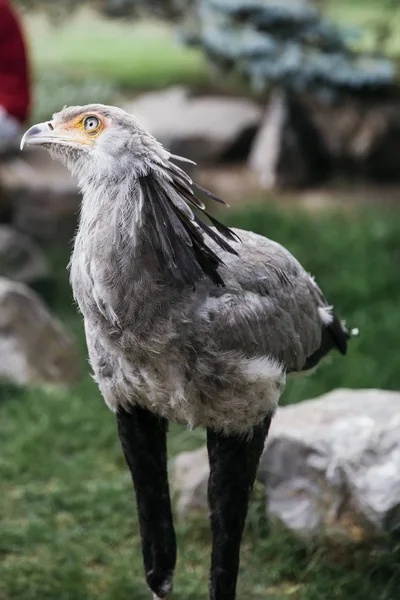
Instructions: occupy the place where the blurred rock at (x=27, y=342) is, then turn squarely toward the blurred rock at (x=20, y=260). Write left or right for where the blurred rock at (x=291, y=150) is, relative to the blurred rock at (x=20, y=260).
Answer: right

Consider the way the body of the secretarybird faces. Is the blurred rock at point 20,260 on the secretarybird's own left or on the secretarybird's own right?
on the secretarybird's own right

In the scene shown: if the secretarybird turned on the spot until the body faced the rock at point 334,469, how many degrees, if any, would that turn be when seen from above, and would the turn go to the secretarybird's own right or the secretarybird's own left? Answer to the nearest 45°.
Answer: approximately 180°

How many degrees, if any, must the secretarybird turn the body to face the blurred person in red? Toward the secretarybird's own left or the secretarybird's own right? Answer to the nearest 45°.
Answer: approximately 135° to the secretarybird's own right

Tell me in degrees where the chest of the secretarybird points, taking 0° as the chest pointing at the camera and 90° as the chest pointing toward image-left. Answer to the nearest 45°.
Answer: approximately 45°

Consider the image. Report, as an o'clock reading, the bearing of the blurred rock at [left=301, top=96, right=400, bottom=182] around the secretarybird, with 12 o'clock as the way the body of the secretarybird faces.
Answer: The blurred rock is roughly at 5 o'clock from the secretarybird.

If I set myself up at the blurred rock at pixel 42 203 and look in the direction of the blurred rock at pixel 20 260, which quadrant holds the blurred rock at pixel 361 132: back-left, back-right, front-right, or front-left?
back-left

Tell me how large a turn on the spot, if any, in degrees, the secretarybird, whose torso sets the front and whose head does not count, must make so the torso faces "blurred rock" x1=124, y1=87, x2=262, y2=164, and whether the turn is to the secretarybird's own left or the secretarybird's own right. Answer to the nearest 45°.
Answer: approximately 135° to the secretarybird's own right
